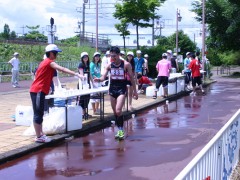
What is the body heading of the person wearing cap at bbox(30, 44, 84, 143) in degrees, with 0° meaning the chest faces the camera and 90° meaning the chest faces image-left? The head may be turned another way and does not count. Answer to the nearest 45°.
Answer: approximately 270°

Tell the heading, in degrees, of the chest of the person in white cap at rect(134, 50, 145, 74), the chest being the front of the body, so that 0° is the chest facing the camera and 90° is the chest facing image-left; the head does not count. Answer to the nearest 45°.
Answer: approximately 0°

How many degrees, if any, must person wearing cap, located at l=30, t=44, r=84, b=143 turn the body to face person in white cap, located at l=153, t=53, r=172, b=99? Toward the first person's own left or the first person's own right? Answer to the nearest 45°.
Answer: approximately 45° to the first person's own left

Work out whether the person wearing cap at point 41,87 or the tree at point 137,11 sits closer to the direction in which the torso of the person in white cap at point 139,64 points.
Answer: the person wearing cap

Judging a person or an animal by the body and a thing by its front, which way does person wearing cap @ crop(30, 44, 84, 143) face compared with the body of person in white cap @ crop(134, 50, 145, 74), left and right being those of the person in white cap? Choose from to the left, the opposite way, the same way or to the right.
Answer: to the left

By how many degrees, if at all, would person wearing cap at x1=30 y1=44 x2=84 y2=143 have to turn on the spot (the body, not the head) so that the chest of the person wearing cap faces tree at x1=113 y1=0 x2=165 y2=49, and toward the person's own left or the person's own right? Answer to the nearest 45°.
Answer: approximately 90° to the person's own left

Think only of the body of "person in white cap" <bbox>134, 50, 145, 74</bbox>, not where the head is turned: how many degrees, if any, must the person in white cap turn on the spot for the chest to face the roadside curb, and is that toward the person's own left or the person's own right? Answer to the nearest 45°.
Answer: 0° — they already face it

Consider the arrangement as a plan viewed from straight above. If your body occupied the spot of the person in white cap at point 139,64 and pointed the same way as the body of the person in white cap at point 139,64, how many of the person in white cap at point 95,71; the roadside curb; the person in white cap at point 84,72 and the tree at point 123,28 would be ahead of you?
3

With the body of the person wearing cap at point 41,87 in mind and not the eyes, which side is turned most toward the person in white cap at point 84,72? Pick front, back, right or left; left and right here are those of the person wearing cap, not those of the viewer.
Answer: left

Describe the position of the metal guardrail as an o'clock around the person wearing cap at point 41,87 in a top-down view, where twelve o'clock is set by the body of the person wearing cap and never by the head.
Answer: The metal guardrail is roughly at 2 o'clock from the person wearing cap.

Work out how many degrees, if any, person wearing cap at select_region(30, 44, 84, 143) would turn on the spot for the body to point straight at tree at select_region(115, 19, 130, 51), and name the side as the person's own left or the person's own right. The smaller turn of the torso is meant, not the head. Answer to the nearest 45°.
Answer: approximately 90° to the person's own left

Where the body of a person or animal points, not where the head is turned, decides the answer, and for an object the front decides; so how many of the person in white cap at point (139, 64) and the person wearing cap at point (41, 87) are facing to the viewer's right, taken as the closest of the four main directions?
1

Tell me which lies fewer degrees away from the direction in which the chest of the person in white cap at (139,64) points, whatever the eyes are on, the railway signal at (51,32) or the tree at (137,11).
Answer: the railway signal
